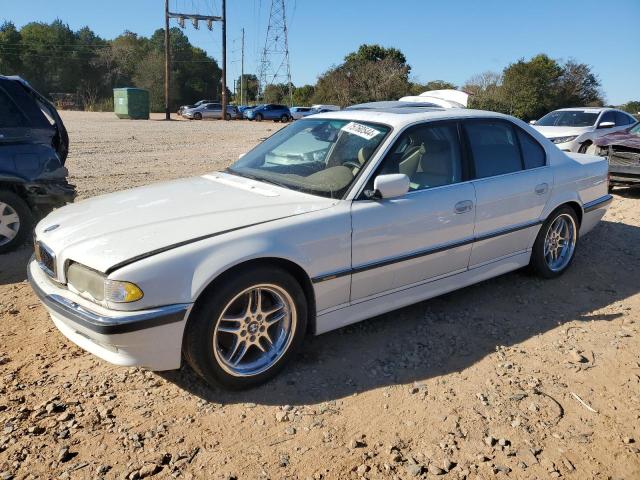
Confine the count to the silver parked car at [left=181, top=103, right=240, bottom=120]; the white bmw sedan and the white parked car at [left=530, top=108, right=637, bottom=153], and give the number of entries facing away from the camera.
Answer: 0

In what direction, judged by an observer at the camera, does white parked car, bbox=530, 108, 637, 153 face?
facing the viewer and to the left of the viewer

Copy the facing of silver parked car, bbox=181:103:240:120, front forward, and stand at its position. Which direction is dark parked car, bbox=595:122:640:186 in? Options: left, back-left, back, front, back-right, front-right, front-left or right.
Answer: left

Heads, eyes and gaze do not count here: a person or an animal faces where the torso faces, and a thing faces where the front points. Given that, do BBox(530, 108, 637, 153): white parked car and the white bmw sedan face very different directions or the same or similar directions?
same or similar directions

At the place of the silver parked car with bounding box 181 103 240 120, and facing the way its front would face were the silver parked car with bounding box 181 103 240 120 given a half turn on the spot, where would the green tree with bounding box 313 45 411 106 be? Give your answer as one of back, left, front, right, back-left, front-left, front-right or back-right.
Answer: front

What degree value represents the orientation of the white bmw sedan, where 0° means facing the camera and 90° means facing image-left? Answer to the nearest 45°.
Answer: approximately 45°

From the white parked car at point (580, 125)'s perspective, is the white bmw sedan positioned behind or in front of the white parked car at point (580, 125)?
in front

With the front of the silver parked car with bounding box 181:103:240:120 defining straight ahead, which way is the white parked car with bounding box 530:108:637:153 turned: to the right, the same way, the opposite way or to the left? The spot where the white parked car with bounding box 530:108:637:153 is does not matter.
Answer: the same way

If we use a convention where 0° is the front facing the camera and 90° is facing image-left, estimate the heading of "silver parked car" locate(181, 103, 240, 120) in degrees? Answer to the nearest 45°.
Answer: approximately 90°

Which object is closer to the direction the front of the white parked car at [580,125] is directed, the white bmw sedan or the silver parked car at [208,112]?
the white bmw sedan

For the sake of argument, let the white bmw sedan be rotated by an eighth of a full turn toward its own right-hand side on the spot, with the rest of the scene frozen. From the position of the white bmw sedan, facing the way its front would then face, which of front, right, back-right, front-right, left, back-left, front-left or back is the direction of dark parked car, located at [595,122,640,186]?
back-right

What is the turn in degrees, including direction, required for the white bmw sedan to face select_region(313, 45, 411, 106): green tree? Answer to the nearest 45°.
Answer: approximately 135° to its right

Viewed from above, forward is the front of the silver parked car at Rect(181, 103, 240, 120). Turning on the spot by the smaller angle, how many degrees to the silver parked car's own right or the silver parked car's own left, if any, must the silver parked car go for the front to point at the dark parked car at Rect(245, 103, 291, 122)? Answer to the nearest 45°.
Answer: approximately 135° to the silver parked car's own left

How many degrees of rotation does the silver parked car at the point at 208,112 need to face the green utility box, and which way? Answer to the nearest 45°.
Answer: approximately 45° to its left
